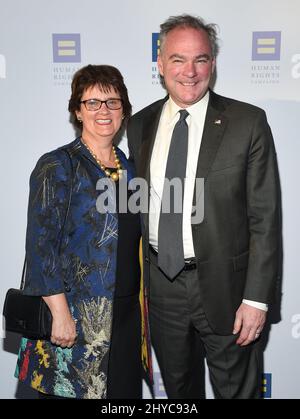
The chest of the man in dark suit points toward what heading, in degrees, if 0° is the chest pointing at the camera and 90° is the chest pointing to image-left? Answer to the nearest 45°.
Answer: approximately 45°

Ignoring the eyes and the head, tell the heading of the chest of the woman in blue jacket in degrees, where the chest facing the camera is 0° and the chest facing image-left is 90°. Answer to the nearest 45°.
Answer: approximately 315°
